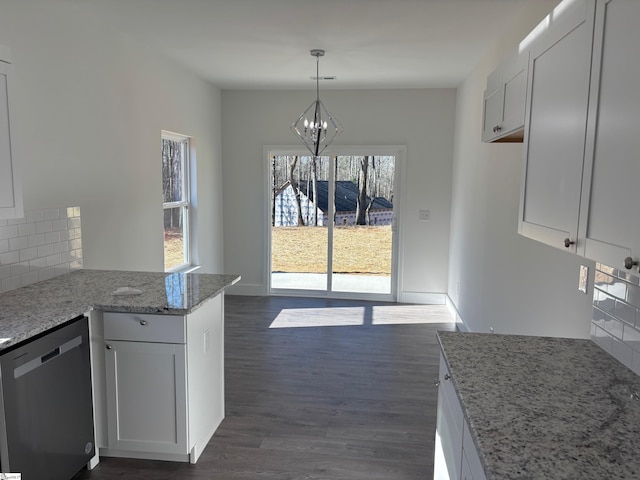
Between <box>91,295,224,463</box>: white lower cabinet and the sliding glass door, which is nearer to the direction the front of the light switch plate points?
the white lower cabinet

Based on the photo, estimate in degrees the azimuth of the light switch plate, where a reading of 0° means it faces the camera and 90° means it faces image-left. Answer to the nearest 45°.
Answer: approximately 45°

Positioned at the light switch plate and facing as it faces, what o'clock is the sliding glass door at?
The sliding glass door is roughly at 3 o'clock from the light switch plate.

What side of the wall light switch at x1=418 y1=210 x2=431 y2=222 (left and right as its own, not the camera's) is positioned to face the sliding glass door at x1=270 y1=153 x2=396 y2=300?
right

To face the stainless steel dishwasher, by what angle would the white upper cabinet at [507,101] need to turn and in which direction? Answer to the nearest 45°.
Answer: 0° — it already faces it

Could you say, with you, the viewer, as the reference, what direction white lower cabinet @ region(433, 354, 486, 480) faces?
facing to the left of the viewer

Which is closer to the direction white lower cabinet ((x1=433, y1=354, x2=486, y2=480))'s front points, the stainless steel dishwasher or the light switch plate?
the stainless steel dishwasher
